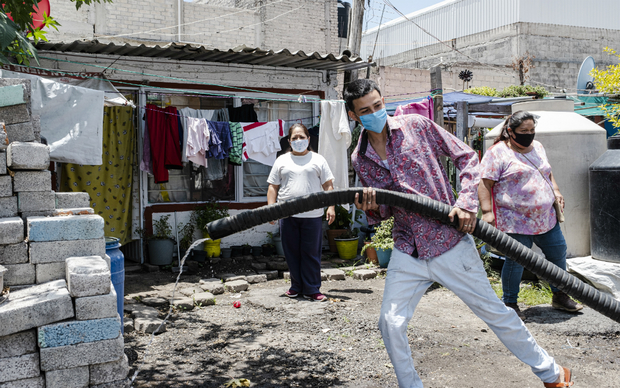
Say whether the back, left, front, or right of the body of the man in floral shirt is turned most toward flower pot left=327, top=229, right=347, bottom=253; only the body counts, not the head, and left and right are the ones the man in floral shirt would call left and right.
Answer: right

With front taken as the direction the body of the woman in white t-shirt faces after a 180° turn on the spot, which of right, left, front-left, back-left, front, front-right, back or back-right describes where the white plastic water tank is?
right

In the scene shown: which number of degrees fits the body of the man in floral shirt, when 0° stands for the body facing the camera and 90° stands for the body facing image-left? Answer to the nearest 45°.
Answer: approximately 0°

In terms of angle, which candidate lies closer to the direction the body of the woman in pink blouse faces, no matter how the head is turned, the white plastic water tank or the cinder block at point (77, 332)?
the cinder block

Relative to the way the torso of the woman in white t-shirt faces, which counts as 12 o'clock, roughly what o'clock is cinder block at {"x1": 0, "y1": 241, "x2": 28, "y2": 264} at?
The cinder block is roughly at 1 o'clock from the woman in white t-shirt.

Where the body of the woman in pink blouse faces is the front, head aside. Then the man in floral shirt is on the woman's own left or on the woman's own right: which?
on the woman's own right

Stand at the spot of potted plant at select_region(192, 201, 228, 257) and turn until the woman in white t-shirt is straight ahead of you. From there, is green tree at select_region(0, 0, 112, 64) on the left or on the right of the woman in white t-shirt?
right

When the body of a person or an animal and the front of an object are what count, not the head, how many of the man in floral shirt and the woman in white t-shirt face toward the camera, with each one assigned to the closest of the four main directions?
2

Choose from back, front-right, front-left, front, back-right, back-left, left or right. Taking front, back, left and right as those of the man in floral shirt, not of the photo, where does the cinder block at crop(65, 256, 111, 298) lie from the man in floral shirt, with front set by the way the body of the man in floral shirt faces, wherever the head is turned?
right

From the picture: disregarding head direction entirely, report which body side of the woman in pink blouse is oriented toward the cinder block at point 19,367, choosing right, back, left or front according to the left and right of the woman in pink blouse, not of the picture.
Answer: right

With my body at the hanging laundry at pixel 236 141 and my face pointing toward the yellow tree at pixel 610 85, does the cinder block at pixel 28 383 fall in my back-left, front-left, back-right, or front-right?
back-right
